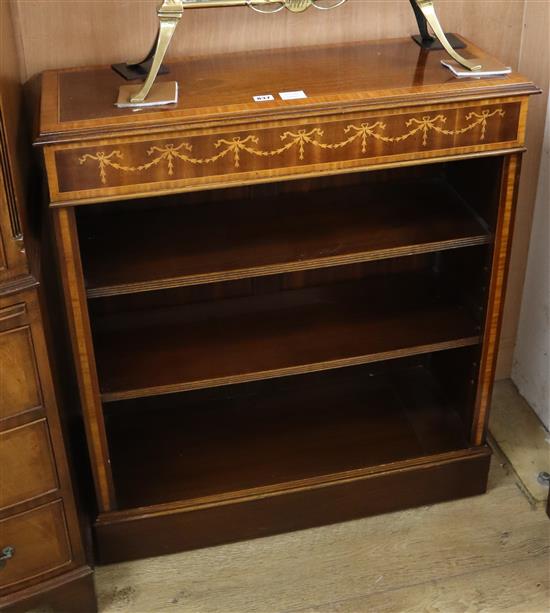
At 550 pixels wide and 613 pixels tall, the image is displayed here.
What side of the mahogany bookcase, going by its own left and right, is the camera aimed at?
front
